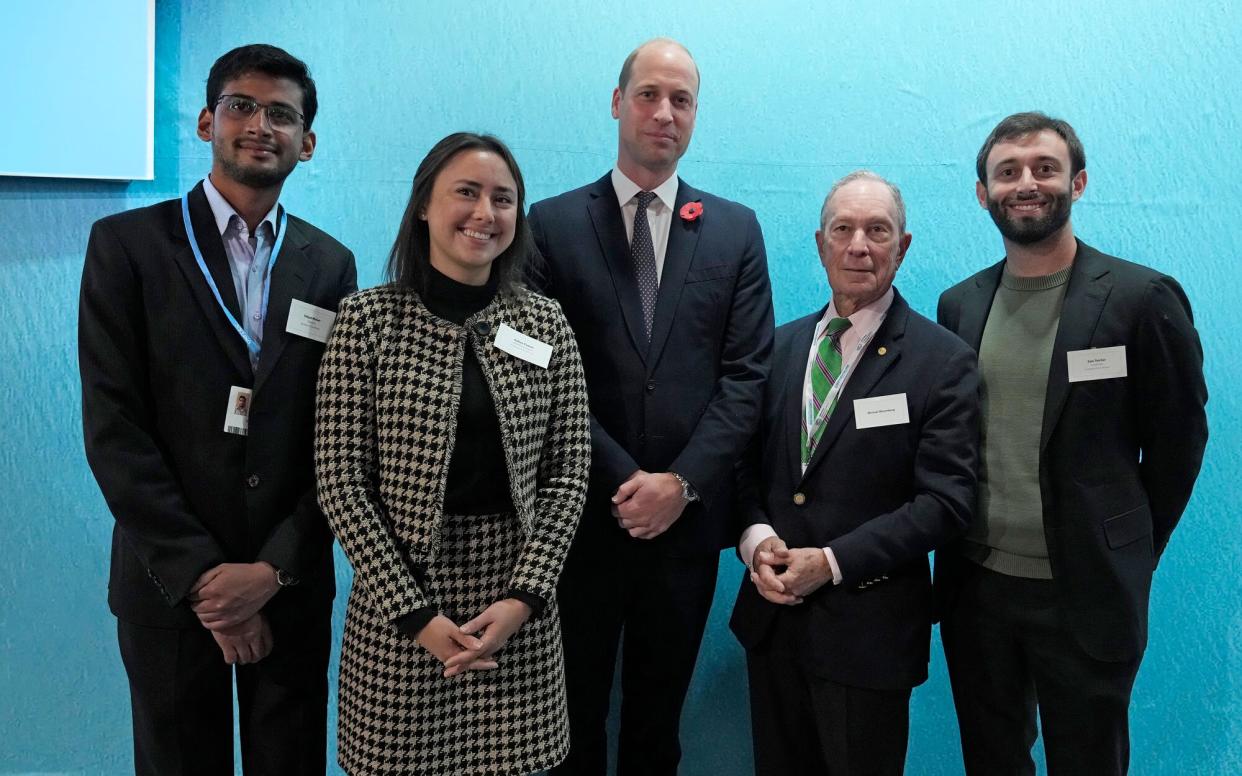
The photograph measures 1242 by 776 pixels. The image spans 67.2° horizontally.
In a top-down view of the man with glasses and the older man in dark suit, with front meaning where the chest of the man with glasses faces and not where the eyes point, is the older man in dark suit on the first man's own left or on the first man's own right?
on the first man's own left

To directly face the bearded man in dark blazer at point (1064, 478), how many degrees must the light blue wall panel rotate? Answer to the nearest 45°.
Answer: approximately 45° to its left

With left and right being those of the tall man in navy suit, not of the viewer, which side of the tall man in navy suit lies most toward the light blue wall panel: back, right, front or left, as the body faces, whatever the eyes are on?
right

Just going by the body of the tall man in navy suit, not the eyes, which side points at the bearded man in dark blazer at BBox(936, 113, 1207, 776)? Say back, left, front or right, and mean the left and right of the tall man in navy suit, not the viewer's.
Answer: left

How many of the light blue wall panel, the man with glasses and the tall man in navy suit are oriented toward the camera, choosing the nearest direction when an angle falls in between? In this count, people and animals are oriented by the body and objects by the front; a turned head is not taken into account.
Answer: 3

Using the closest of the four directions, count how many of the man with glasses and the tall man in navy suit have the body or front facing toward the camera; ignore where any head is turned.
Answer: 2

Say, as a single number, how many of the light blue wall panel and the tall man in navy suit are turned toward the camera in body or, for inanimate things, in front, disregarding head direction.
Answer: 2

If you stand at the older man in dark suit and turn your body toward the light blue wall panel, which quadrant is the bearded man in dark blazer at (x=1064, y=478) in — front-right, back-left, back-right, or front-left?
back-right

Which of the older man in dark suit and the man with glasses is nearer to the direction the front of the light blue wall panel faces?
the man with glasses

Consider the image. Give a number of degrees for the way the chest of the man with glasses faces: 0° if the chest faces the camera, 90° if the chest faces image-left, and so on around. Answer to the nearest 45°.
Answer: approximately 0°

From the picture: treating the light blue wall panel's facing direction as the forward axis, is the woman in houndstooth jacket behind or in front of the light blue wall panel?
in front
